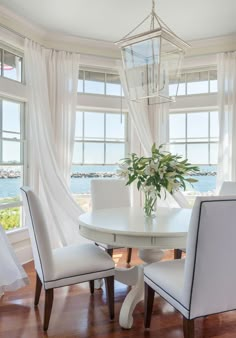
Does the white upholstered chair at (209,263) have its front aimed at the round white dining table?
yes

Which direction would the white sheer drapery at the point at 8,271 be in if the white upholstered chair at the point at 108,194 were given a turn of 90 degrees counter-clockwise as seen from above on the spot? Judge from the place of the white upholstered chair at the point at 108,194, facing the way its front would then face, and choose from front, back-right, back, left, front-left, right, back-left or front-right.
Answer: back

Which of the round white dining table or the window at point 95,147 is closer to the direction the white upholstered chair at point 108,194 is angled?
the round white dining table

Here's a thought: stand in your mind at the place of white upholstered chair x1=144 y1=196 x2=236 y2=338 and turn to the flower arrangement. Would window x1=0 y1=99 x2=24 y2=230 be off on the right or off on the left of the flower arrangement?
left

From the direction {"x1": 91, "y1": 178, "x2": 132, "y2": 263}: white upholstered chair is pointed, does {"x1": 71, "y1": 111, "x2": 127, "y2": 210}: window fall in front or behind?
behind

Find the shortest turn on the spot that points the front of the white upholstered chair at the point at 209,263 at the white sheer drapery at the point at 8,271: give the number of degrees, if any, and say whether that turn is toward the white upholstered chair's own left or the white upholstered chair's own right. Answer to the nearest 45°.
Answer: approximately 45° to the white upholstered chair's own left

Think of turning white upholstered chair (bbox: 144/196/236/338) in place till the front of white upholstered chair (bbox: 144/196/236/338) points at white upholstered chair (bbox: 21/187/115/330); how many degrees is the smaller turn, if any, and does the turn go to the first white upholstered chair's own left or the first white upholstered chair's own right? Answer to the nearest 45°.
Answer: approximately 45° to the first white upholstered chair's own left

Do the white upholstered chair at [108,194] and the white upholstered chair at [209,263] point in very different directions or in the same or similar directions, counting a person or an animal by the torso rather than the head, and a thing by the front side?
very different directions

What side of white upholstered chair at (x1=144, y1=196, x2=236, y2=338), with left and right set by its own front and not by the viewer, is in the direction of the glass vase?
front

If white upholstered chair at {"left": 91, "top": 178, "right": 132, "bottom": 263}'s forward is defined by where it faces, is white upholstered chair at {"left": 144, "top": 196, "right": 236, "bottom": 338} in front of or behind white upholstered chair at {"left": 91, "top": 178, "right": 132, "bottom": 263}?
in front

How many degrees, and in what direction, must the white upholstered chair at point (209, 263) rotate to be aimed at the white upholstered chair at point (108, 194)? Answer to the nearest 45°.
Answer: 0° — it already faces it

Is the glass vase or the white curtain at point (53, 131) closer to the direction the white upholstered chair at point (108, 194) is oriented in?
the glass vase

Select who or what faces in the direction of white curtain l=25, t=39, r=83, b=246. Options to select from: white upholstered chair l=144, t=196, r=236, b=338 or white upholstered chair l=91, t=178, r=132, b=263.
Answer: white upholstered chair l=144, t=196, r=236, b=338

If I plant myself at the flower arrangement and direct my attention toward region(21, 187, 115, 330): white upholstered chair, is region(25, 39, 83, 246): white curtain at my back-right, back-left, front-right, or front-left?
front-right

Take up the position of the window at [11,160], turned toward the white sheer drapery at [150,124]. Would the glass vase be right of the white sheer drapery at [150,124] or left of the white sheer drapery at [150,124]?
right

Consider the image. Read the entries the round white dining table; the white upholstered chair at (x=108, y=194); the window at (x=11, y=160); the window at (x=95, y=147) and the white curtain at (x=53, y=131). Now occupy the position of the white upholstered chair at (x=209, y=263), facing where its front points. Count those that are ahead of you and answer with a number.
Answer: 5

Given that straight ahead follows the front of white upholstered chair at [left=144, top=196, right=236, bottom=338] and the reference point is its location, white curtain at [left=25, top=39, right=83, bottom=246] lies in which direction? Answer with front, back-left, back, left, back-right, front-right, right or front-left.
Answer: front

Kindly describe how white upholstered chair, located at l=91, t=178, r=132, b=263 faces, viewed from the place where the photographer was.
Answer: facing the viewer and to the right of the viewer

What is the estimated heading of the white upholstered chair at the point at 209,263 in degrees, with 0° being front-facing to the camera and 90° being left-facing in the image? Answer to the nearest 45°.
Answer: approximately 135°

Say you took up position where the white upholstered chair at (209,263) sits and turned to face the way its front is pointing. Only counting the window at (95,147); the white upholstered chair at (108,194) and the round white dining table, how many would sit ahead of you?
3
